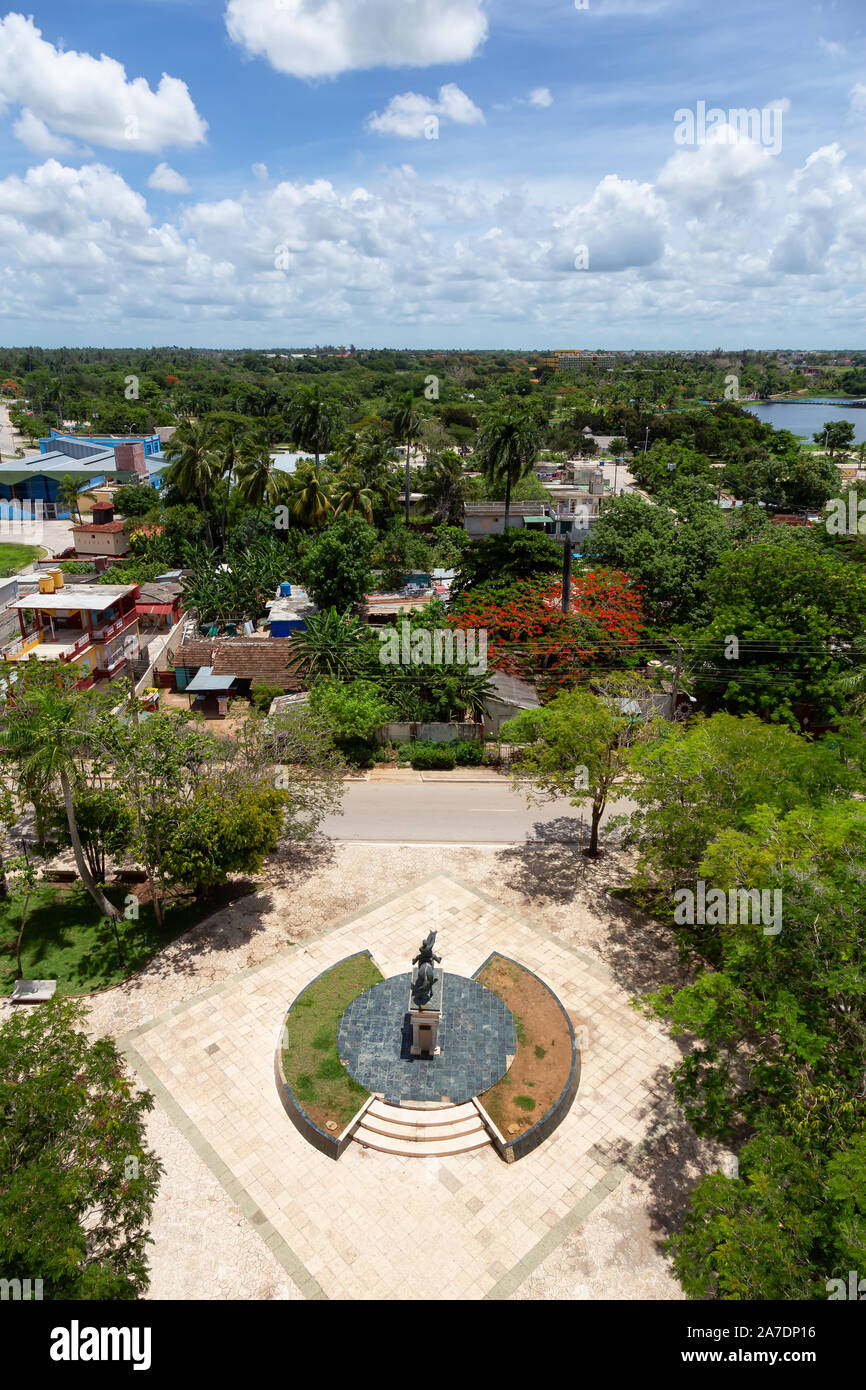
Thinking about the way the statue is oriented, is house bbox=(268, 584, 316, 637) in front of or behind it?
behind

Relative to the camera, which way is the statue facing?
toward the camera

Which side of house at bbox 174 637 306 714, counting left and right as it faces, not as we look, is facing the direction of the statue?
front

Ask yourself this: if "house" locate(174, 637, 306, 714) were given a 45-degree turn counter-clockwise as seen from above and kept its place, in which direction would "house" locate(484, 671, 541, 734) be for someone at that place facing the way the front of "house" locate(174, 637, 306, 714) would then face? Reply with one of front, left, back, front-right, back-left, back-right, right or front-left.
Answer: front

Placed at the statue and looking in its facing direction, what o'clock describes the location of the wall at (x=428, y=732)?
The wall is roughly at 6 o'clock from the statue.

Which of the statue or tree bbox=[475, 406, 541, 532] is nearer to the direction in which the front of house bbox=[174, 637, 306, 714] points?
the statue

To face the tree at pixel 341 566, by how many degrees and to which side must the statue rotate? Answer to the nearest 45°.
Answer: approximately 180°

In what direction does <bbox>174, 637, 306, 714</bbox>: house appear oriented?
toward the camera

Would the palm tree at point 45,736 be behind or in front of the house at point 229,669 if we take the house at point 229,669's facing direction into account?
in front

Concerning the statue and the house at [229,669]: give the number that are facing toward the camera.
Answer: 2

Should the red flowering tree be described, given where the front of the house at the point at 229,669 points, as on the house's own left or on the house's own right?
on the house's own left

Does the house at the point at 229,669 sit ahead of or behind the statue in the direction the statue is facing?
behind

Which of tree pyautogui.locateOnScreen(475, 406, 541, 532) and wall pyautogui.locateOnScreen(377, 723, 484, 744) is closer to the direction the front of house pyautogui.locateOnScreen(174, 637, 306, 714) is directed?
the wall

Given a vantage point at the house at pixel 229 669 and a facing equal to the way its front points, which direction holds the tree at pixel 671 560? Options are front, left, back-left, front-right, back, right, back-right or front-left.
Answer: left
